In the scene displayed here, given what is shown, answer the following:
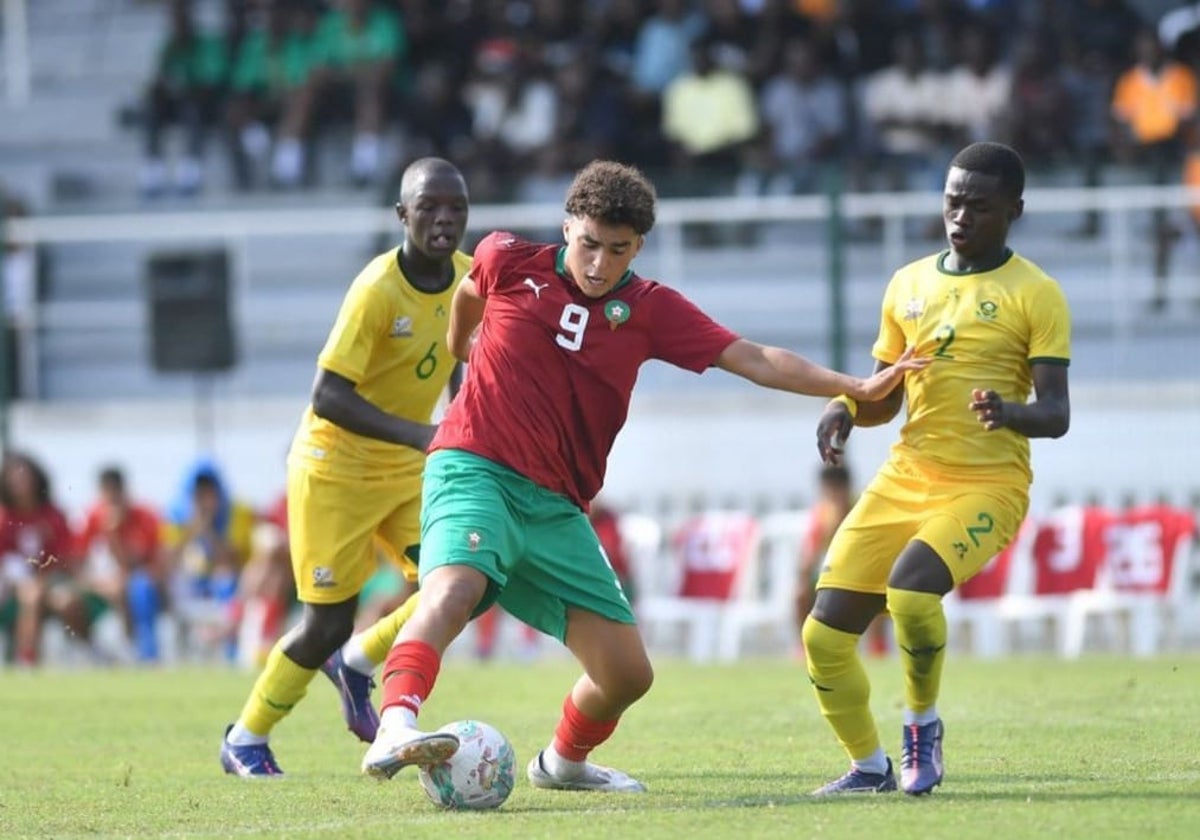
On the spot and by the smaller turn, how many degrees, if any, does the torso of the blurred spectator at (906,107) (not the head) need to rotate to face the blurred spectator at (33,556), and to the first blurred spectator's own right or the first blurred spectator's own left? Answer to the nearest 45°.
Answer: approximately 45° to the first blurred spectator's own right

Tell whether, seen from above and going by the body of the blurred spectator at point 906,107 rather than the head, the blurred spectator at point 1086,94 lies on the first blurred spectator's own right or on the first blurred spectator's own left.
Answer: on the first blurred spectator's own left

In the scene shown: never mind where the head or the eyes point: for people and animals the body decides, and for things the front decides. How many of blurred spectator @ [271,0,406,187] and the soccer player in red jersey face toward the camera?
2

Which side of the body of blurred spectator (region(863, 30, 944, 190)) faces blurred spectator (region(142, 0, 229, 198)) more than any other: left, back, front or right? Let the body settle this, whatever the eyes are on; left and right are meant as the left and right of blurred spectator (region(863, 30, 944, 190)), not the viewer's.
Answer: right

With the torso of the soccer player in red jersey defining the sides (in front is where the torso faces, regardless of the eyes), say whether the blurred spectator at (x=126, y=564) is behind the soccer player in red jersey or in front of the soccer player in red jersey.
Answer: behind

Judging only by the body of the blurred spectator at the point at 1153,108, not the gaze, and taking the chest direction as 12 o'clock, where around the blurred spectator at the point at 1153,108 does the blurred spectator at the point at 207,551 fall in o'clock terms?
the blurred spectator at the point at 207,551 is roughly at 2 o'clock from the blurred spectator at the point at 1153,108.
